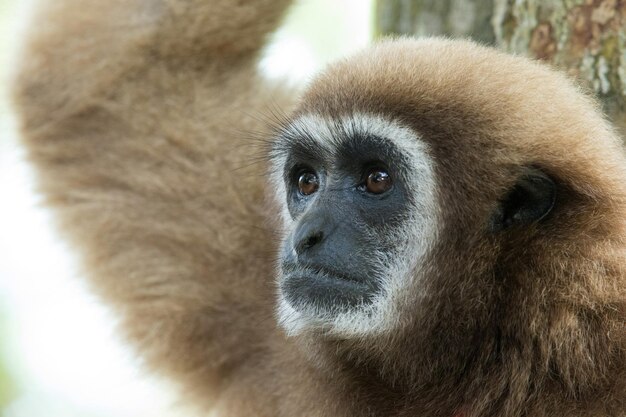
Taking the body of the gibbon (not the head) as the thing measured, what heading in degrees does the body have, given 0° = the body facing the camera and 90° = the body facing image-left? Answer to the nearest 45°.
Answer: approximately 45°
